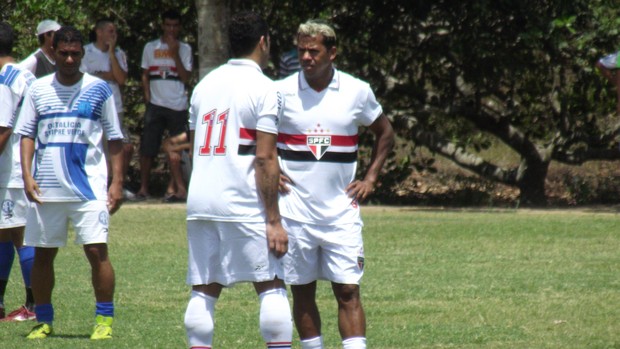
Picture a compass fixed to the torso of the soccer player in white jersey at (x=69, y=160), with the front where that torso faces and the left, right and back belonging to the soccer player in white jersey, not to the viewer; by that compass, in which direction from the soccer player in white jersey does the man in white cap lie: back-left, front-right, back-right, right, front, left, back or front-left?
back

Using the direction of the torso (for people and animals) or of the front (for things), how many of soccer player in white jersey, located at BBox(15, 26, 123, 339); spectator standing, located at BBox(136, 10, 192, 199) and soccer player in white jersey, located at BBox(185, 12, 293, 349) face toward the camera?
2

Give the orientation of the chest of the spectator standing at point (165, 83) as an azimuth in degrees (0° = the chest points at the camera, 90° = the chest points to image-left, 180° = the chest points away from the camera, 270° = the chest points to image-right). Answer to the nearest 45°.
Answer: approximately 0°

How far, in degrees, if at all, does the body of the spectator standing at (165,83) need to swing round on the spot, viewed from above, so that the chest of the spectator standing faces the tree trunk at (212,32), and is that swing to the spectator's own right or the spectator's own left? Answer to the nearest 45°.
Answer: approximately 45° to the spectator's own left

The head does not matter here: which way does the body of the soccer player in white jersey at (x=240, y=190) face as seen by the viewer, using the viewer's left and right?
facing away from the viewer and to the right of the viewer
